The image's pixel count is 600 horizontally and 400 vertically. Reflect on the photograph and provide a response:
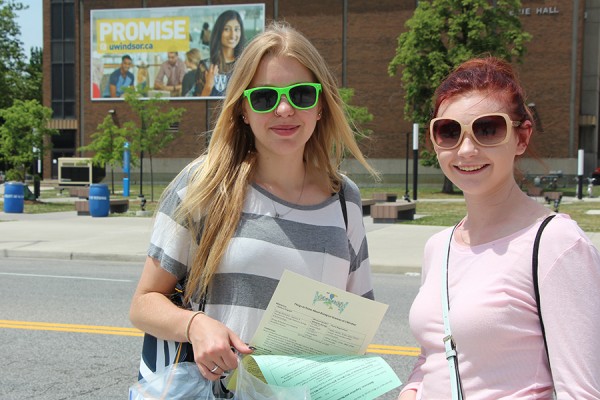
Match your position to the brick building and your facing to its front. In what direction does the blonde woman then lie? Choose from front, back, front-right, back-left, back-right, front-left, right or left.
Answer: front

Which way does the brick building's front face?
toward the camera

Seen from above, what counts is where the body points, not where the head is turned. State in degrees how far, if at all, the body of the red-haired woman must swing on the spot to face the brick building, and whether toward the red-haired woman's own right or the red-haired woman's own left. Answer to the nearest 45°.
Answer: approximately 135° to the red-haired woman's own right

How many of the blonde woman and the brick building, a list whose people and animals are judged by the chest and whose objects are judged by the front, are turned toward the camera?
2

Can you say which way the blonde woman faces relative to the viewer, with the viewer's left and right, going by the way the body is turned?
facing the viewer

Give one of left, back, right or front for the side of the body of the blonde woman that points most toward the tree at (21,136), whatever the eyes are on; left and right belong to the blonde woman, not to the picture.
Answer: back

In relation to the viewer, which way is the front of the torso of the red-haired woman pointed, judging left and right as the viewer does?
facing the viewer and to the left of the viewer

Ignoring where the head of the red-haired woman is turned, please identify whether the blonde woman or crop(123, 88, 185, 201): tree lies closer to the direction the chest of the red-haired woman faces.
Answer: the blonde woman

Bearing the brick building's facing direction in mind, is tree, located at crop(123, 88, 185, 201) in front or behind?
in front

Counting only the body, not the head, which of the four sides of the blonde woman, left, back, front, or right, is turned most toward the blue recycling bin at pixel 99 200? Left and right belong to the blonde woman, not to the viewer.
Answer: back

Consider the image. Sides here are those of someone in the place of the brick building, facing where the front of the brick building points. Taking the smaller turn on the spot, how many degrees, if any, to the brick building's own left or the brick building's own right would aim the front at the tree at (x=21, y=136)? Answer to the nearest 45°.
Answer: approximately 45° to the brick building's own right
